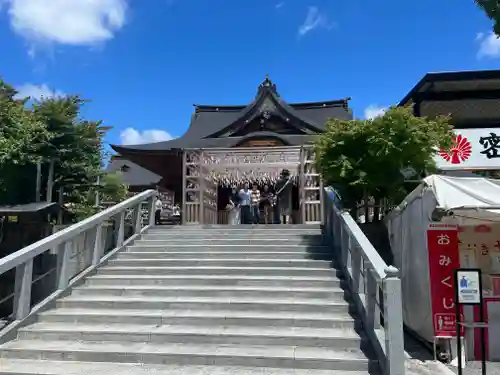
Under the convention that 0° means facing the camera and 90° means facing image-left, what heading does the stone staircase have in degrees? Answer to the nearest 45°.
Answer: approximately 0°

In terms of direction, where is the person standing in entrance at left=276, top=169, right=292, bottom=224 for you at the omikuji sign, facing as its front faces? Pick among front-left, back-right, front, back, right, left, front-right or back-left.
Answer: back-right
